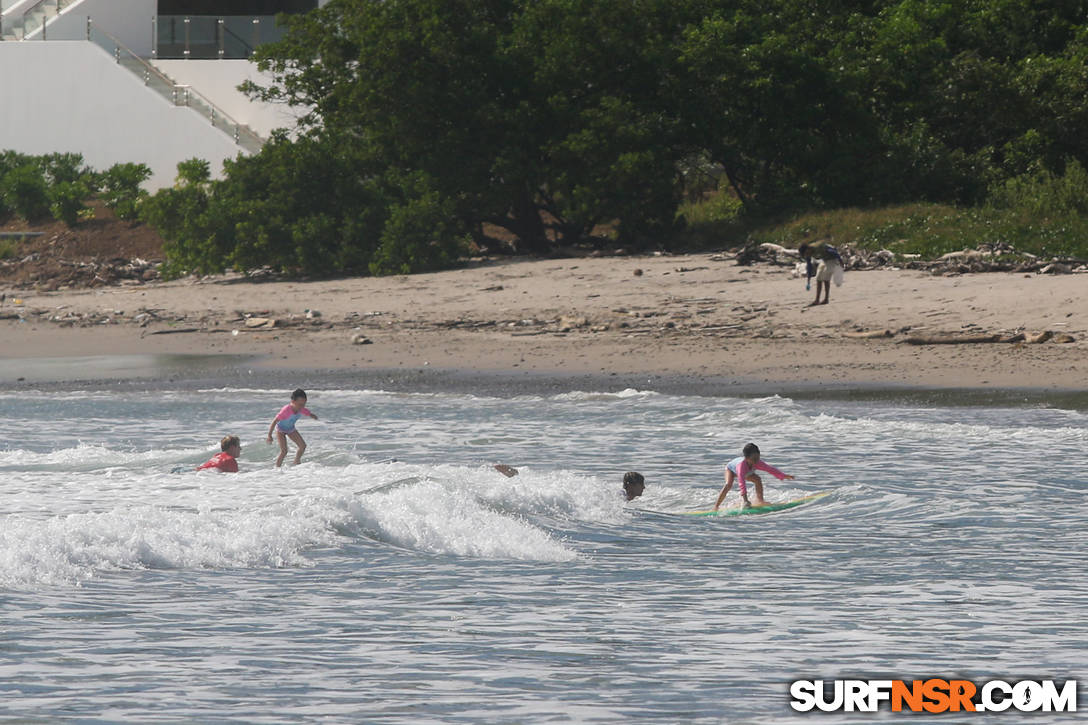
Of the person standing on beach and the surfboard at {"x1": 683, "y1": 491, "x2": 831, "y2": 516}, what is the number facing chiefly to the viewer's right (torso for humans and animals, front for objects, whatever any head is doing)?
1

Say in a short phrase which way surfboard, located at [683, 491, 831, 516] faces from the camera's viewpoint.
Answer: facing to the right of the viewer

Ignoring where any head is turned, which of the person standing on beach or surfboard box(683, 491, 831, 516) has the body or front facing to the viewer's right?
the surfboard

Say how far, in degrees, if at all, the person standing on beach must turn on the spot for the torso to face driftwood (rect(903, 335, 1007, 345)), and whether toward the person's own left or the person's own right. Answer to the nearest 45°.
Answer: approximately 135° to the person's own left

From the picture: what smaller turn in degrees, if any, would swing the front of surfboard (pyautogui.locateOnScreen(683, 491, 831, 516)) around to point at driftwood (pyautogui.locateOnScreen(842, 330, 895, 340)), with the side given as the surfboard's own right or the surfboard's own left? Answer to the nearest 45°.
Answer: approximately 90° to the surfboard's own left

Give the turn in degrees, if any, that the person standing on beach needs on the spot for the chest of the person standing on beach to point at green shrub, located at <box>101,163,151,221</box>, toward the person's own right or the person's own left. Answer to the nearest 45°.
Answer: approximately 45° to the person's own right

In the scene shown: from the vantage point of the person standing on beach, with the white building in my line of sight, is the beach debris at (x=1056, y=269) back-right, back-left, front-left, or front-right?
back-right
